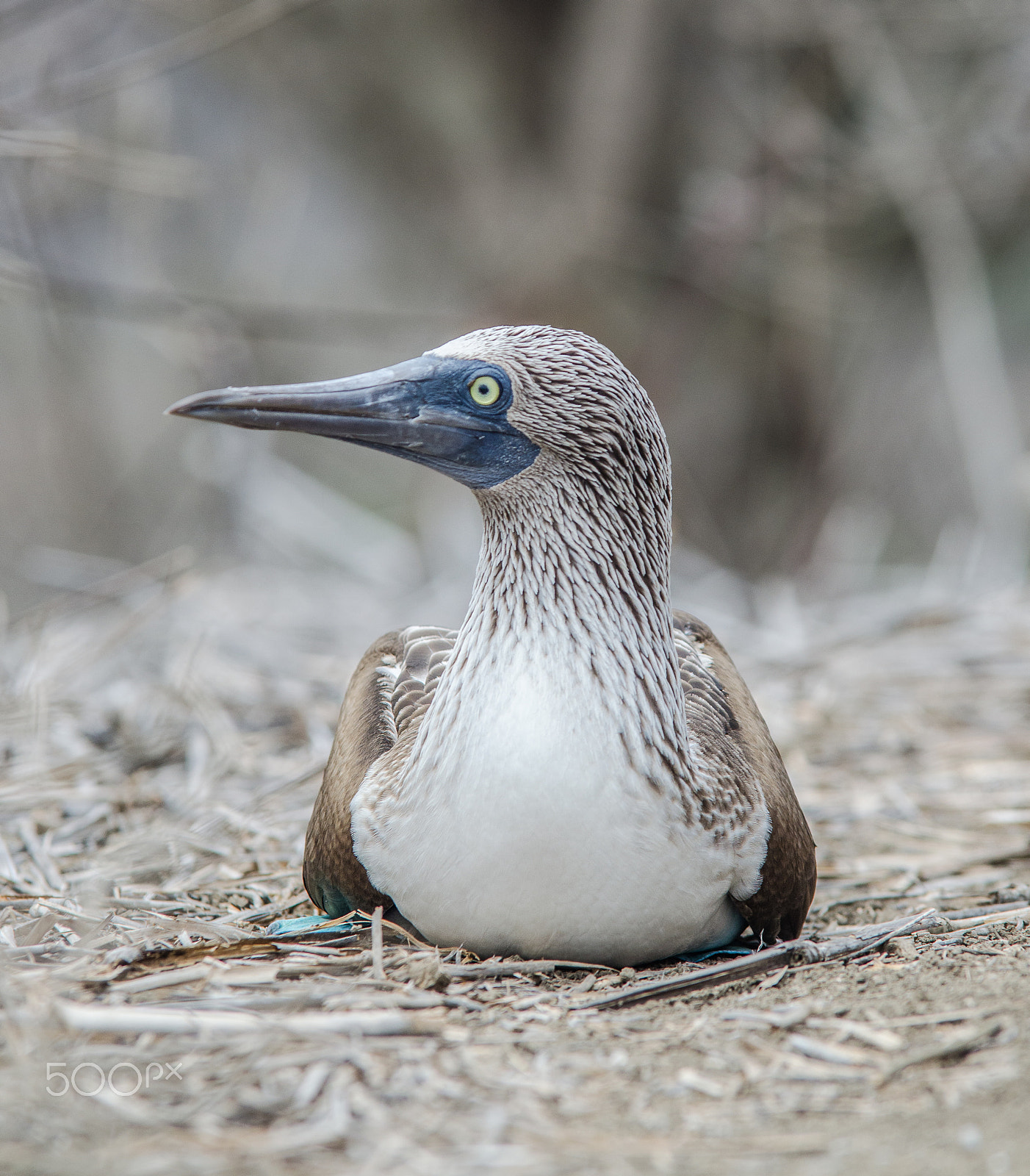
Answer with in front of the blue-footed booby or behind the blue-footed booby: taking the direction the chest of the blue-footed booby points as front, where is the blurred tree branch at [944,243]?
behind

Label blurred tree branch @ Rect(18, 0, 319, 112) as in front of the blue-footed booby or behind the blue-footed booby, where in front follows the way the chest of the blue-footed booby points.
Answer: behind

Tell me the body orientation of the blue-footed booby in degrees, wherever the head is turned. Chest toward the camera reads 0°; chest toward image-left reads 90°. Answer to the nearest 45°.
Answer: approximately 0°
